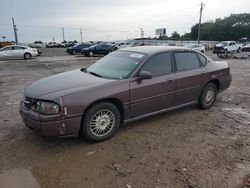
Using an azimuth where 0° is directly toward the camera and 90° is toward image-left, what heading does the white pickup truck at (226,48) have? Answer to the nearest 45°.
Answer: approximately 45°

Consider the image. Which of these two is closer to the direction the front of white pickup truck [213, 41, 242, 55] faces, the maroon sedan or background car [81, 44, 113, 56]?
the background car

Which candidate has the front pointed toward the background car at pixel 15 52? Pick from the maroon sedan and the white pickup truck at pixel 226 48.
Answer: the white pickup truck

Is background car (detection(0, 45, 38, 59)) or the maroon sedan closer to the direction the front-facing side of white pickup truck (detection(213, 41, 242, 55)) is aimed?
the background car

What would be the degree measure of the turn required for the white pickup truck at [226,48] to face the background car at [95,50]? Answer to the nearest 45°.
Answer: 0° — it already faces it

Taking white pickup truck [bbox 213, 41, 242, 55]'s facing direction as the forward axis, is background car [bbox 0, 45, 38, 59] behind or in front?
in front

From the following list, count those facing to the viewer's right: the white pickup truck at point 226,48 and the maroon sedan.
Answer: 0

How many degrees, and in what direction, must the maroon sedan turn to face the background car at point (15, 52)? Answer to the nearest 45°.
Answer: approximately 90° to its right

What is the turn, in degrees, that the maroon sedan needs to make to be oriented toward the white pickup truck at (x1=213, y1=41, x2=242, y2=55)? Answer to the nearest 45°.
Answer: approximately 180°

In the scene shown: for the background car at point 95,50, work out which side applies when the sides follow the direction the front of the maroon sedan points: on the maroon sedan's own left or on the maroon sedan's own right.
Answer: on the maroon sedan's own right

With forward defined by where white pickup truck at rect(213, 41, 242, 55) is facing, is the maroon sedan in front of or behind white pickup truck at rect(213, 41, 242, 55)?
in front

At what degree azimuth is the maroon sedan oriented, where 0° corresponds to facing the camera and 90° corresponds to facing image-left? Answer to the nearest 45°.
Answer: approximately 45°

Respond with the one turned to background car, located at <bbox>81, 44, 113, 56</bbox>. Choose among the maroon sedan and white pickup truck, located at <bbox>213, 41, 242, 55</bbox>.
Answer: the white pickup truck
